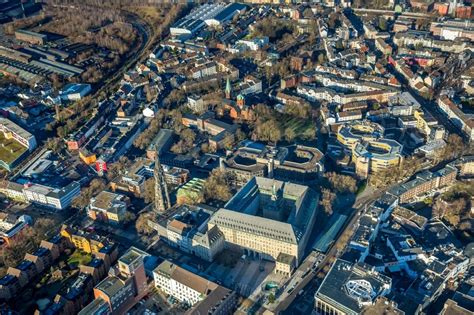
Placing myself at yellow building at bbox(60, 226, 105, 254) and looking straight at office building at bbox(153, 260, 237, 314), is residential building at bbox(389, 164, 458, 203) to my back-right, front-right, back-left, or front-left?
front-left

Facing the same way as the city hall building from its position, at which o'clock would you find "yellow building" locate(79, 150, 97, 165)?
The yellow building is roughly at 4 o'clock from the city hall building.

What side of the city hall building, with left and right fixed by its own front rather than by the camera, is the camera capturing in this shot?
front

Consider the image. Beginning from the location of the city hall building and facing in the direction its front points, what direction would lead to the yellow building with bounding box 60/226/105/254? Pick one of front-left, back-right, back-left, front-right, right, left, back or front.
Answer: right

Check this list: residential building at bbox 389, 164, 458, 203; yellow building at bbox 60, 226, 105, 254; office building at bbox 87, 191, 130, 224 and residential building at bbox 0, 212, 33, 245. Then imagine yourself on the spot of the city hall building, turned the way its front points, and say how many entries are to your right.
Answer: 3

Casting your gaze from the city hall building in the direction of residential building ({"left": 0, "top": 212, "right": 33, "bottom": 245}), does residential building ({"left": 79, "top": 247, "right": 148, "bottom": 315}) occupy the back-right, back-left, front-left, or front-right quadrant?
front-left

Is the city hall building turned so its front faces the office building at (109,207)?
no

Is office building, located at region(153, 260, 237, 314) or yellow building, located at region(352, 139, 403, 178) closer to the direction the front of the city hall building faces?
the office building

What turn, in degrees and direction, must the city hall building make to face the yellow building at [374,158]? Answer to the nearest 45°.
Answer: approximately 135° to its left

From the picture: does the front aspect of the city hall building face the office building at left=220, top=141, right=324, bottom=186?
no

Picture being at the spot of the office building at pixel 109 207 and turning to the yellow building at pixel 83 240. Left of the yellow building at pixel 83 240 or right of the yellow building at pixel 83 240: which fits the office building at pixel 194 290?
left

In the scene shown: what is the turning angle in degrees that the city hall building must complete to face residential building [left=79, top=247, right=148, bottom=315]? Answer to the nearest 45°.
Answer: approximately 45° to its right

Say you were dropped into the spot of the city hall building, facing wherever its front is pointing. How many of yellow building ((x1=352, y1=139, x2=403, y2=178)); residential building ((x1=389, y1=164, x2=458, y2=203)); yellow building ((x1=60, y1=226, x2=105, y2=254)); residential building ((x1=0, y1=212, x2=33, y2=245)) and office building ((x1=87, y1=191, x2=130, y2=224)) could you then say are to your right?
3

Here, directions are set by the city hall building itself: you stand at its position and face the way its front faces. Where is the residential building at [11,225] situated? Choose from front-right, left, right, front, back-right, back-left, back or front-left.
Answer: right

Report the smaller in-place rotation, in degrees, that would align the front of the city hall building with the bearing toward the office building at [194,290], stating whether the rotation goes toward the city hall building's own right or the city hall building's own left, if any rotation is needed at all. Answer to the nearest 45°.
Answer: approximately 45° to the city hall building's own right

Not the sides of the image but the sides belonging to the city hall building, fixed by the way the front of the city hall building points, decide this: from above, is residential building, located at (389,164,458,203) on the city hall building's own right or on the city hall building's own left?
on the city hall building's own left

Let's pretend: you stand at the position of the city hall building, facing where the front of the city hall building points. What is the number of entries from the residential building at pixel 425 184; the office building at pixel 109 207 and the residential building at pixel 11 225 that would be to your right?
2
